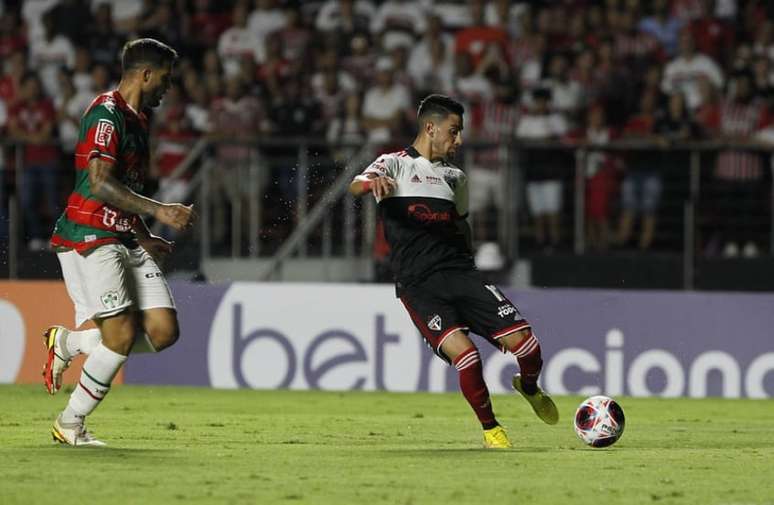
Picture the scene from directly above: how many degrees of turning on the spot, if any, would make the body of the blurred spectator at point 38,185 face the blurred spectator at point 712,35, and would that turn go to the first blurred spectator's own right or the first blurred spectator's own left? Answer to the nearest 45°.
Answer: approximately 90° to the first blurred spectator's own left

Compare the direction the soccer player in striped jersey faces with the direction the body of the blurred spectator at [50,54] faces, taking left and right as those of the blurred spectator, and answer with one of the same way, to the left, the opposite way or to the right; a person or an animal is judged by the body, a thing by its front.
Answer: to the left

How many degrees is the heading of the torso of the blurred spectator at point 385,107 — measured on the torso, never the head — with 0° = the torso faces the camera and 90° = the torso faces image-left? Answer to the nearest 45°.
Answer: approximately 0°

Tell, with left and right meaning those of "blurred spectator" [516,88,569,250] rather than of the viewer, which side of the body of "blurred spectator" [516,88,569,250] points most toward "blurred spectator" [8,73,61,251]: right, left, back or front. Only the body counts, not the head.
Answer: right

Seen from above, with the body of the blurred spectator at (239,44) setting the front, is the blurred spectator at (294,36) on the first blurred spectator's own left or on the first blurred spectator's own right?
on the first blurred spectator's own left

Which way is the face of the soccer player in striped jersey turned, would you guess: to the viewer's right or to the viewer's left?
to the viewer's right

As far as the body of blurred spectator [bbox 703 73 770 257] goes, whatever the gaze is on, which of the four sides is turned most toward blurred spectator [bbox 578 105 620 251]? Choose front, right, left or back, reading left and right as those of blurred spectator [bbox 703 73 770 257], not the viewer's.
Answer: right
